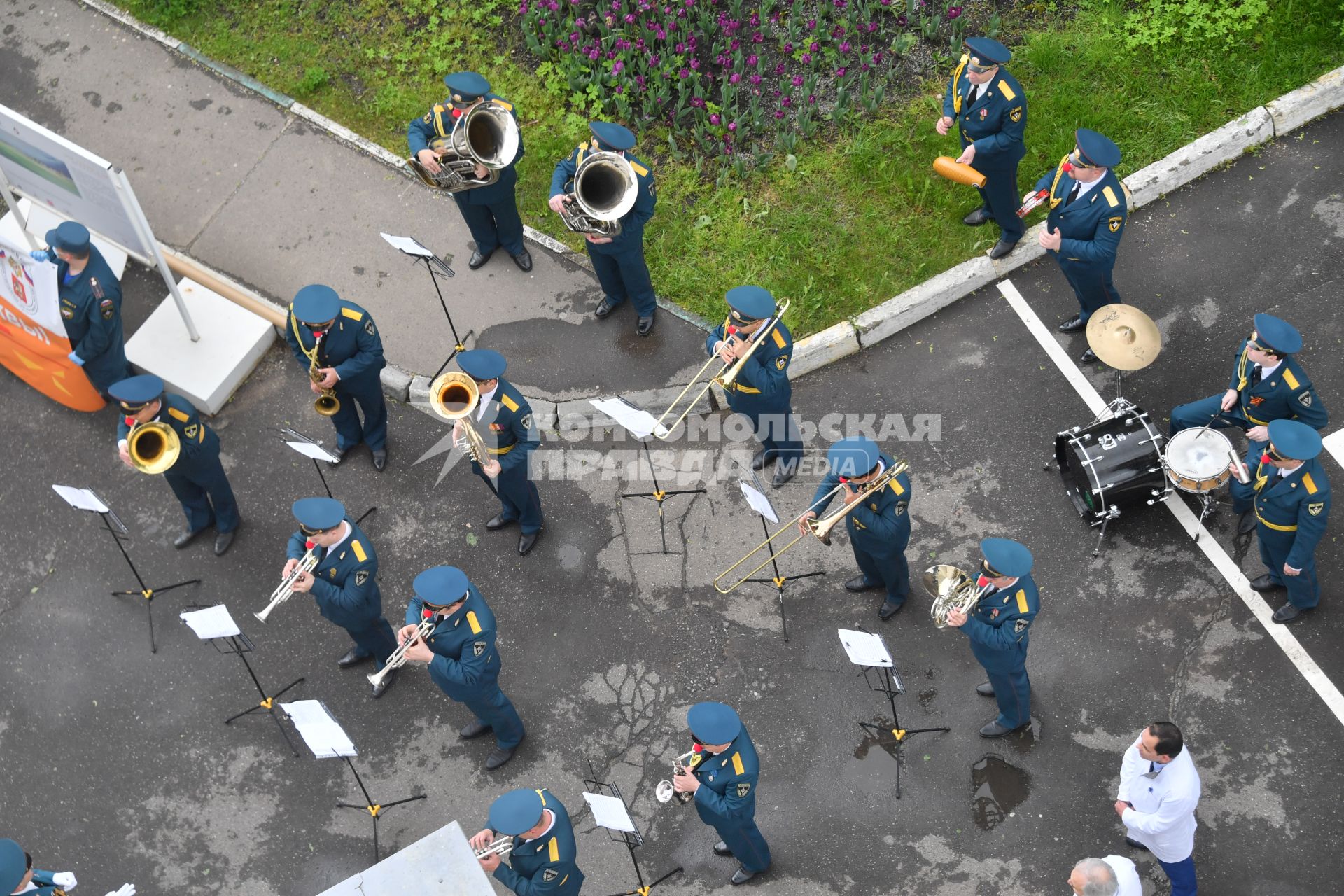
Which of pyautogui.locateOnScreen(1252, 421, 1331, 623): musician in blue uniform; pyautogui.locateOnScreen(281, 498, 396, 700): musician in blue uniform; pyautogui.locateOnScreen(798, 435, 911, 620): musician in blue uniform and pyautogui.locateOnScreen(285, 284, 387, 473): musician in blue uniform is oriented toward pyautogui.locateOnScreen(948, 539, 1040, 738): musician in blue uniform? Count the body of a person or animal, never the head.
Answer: pyautogui.locateOnScreen(1252, 421, 1331, 623): musician in blue uniform

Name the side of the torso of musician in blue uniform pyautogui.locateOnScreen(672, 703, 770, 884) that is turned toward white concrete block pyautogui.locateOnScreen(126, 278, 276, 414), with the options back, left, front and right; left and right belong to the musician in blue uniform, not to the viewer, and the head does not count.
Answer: right

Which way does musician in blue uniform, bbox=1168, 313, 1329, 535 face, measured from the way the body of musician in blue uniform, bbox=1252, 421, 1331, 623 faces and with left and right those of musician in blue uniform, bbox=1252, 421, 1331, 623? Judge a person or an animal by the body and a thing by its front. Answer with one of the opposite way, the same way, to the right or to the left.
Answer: the same way

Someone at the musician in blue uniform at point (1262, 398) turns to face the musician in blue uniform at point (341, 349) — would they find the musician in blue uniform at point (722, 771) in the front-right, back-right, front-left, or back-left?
front-left

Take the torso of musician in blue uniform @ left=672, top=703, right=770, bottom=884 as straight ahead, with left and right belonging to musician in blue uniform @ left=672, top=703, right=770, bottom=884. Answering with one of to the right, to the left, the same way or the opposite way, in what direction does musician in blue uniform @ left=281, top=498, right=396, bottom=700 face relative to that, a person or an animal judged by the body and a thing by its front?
the same way

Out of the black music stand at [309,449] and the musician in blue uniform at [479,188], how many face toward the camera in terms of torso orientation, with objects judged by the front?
1

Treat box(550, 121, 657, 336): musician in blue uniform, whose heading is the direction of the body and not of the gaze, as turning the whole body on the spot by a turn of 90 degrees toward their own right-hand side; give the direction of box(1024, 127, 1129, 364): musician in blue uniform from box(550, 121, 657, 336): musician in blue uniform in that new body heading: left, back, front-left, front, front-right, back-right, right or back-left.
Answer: back-right

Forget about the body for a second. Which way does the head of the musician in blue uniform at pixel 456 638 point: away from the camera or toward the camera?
toward the camera

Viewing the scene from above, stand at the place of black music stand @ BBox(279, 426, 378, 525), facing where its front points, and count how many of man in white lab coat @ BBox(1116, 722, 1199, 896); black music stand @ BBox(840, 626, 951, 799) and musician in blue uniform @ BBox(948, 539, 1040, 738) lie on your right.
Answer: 3

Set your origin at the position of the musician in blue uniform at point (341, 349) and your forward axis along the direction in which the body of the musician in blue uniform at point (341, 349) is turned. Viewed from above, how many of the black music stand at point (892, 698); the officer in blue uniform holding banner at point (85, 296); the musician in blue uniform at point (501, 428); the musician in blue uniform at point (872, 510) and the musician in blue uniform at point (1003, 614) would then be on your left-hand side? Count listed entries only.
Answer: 4

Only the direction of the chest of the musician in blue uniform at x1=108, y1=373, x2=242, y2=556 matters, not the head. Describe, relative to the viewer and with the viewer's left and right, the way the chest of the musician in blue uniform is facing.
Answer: facing the viewer and to the left of the viewer

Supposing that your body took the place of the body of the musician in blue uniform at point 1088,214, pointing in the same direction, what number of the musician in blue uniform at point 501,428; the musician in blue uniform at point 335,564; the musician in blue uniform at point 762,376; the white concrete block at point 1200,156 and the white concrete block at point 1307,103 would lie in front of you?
3

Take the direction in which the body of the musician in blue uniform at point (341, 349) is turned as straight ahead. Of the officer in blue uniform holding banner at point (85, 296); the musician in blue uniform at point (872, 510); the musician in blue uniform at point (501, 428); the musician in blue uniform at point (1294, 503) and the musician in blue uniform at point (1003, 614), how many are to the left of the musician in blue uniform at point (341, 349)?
4

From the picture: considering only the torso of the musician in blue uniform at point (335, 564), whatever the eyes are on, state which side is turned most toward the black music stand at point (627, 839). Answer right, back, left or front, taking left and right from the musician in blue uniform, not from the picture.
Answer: left

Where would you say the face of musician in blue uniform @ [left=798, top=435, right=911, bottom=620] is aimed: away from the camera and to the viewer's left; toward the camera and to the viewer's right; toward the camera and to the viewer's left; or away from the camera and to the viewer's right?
toward the camera and to the viewer's left

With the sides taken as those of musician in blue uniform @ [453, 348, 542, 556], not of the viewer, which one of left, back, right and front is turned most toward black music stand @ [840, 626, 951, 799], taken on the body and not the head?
left
